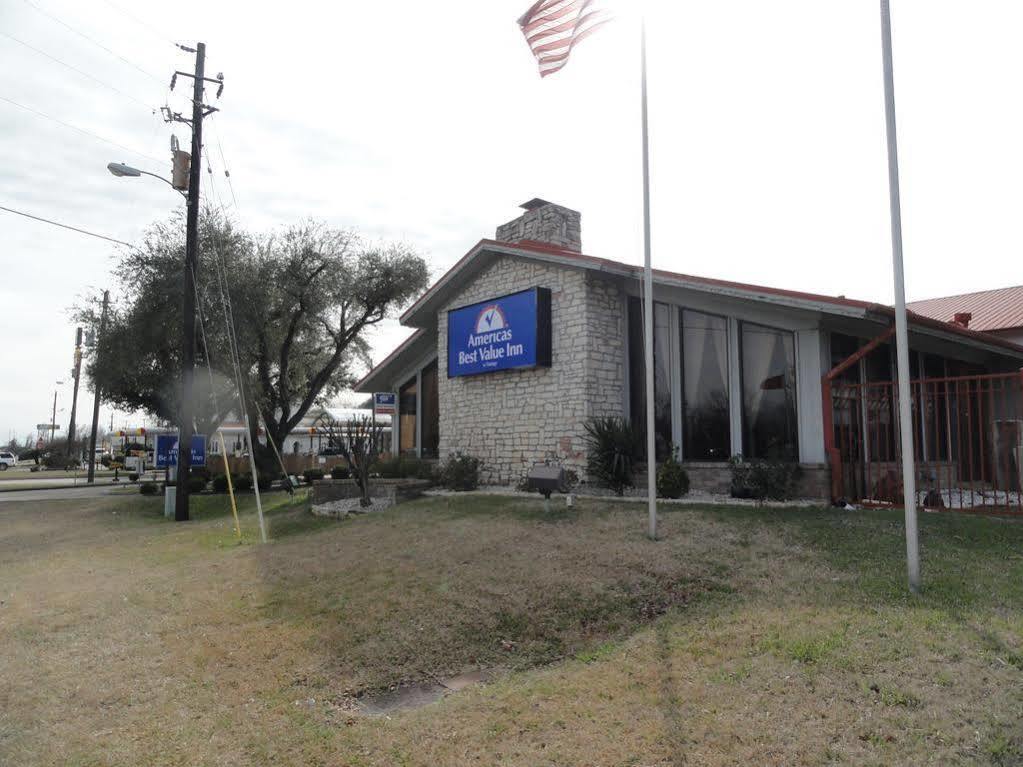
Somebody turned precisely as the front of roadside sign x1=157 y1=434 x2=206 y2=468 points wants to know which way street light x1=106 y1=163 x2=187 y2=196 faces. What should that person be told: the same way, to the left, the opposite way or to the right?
to the right

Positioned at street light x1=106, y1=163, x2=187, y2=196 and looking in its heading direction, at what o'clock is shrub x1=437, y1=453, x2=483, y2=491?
The shrub is roughly at 7 o'clock from the street light.

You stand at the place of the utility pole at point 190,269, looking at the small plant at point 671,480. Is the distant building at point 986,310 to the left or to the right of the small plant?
left

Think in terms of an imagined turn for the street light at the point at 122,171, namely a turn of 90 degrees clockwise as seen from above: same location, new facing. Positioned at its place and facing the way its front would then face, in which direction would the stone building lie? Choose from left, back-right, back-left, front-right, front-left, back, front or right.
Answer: back-right

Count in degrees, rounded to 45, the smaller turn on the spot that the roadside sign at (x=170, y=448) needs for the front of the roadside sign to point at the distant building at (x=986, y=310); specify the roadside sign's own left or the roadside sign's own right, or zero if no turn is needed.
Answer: approximately 90° to the roadside sign's own left

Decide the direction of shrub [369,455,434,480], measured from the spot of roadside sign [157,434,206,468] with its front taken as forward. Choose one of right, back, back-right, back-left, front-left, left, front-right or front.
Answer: front-left

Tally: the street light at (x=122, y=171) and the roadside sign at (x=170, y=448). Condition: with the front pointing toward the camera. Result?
1

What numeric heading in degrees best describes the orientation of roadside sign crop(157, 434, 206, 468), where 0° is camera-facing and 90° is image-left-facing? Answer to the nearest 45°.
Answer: approximately 0°

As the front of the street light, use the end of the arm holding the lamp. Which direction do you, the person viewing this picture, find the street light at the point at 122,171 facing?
facing to the left of the viewer

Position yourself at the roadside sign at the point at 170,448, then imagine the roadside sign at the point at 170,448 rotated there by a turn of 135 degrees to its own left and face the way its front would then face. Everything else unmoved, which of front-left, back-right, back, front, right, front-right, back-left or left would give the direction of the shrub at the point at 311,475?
front
